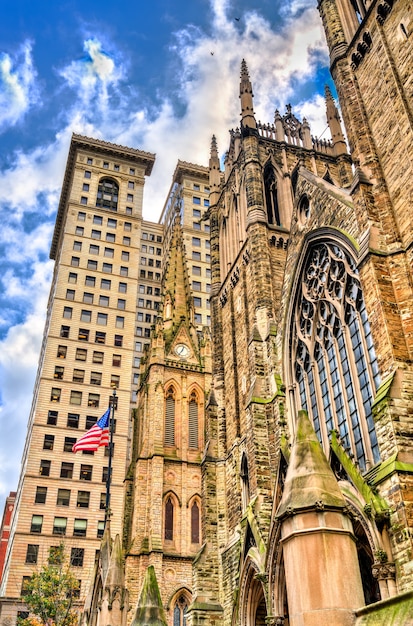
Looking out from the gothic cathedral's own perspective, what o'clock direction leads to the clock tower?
The clock tower is roughly at 4 o'clock from the gothic cathedral.

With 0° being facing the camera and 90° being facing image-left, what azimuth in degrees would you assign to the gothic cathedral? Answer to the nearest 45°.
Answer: approximately 45°

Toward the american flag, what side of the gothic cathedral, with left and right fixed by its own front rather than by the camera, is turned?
right

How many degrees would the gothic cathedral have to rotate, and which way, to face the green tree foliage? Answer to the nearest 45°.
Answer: approximately 90° to its right
